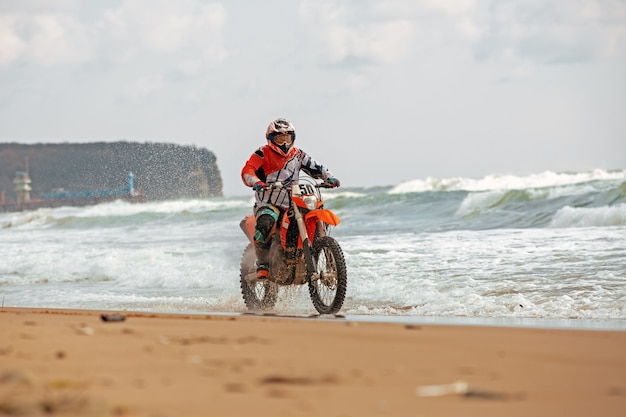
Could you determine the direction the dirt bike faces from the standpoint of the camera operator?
facing the viewer and to the right of the viewer

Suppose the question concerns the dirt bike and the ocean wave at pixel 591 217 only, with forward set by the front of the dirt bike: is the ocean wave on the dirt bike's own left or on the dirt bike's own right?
on the dirt bike's own left

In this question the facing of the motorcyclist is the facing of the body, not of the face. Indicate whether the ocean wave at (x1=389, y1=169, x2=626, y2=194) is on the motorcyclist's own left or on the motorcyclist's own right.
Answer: on the motorcyclist's own left

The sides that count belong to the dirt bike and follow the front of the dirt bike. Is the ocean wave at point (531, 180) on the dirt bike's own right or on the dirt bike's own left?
on the dirt bike's own left

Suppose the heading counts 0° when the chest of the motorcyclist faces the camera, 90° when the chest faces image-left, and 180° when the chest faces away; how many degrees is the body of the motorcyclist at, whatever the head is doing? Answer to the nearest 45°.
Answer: approximately 315°
